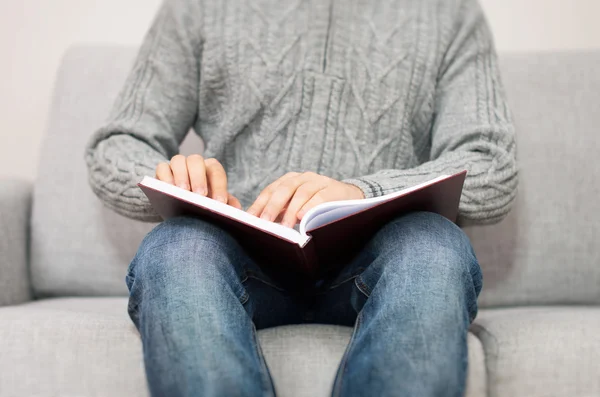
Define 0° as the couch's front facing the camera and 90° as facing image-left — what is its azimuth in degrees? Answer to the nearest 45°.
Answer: approximately 0°

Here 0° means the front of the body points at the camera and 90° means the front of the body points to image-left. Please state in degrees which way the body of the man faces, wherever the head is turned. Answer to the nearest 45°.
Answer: approximately 0°
